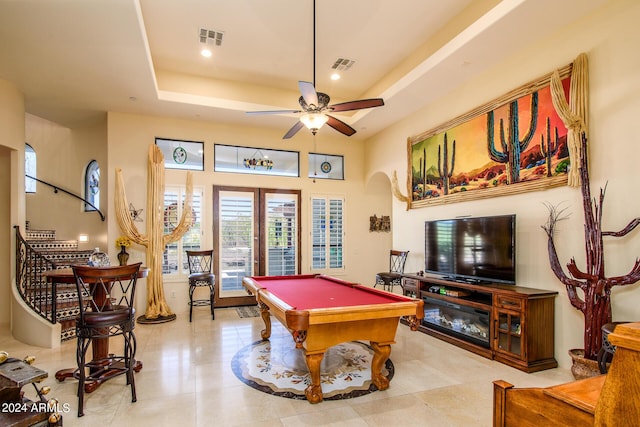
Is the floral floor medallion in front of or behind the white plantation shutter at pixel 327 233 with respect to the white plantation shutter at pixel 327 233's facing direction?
in front

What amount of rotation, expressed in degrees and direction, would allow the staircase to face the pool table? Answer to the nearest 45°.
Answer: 0° — it already faces it

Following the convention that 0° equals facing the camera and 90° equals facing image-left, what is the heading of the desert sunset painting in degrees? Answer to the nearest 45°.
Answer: approximately 45°

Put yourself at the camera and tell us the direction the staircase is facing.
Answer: facing the viewer and to the right of the viewer

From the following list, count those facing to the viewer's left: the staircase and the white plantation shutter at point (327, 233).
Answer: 0

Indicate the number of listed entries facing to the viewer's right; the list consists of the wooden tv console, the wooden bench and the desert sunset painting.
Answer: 0

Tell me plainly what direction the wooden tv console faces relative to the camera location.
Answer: facing the viewer and to the left of the viewer

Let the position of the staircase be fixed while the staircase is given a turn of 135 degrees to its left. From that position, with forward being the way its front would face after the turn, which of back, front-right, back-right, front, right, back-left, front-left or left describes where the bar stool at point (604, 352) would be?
back-right

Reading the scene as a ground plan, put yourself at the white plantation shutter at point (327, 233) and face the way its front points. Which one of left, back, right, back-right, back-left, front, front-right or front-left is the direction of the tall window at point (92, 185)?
right

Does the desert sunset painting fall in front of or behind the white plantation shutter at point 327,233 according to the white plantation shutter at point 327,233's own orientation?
in front

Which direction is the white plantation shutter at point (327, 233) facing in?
toward the camera

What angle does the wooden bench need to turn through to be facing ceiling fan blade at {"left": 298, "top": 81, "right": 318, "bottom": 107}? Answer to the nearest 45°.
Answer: approximately 90° to its right

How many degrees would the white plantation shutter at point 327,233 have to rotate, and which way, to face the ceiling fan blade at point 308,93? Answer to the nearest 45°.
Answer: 0° — it already faces it
